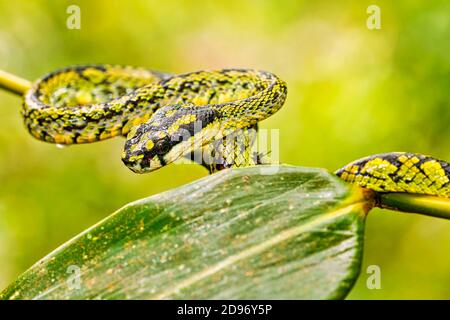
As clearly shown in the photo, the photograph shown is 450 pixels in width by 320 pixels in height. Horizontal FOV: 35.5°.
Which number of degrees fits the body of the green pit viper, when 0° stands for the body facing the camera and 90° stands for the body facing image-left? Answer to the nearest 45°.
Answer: approximately 45°
